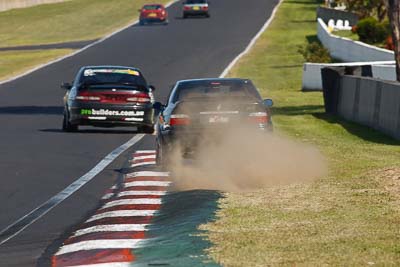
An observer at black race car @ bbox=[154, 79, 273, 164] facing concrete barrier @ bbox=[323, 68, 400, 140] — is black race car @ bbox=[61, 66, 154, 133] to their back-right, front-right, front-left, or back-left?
front-left

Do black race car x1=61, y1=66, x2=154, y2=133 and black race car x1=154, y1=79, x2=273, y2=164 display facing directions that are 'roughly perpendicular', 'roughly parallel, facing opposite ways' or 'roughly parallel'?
roughly parallel

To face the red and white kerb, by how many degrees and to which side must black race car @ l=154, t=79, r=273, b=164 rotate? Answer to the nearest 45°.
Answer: approximately 180°

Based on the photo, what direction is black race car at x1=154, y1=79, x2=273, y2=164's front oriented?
away from the camera

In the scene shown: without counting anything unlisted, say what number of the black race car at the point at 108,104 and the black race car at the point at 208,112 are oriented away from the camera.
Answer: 2

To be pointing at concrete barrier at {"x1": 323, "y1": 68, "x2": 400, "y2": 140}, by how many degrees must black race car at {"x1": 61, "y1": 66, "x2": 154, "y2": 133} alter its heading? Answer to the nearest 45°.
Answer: approximately 90° to its right

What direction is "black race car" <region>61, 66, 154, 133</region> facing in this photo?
away from the camera

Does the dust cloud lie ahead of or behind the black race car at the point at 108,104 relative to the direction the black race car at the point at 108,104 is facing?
behind

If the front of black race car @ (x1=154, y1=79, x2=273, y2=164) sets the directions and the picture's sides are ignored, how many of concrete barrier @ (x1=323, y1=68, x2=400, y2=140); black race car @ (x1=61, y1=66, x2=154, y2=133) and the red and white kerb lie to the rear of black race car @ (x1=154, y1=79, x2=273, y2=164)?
1

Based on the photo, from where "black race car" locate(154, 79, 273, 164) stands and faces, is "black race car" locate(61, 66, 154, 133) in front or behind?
in front
